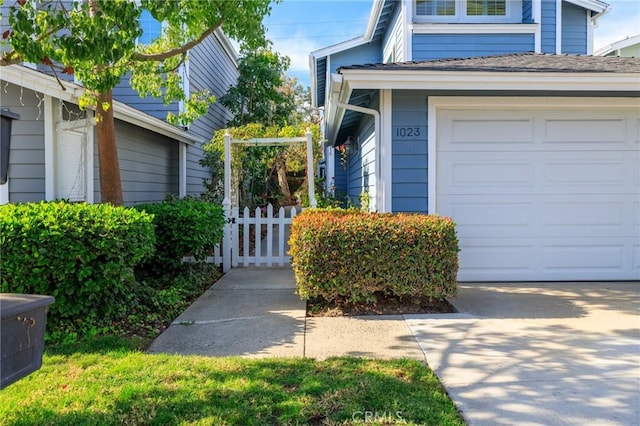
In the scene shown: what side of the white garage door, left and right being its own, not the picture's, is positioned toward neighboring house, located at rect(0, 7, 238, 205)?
right

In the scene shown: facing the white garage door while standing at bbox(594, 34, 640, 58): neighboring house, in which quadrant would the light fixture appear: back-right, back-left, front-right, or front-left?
front-right

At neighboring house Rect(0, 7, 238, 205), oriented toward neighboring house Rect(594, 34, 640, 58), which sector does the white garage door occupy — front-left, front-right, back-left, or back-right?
front-right

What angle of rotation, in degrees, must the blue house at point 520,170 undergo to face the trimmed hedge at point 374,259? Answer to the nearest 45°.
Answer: approximately 45° to its right

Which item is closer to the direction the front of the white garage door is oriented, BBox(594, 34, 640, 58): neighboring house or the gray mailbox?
the gray mailbox

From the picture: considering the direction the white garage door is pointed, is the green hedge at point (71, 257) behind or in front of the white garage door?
in front

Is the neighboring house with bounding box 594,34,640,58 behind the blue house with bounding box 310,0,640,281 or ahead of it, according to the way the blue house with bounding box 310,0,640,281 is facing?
behind

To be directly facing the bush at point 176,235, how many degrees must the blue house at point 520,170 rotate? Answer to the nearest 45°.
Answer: approximately 90° to its right

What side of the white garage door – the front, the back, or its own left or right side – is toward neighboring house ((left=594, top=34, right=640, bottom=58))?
back

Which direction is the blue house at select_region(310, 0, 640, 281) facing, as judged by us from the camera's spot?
facing the viewer

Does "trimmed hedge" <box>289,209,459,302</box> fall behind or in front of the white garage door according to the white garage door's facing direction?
in front

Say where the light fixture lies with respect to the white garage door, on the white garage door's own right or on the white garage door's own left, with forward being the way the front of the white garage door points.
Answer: on the white garage door's own right

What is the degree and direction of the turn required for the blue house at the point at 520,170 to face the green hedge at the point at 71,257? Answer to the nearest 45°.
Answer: approximately 45° to its right

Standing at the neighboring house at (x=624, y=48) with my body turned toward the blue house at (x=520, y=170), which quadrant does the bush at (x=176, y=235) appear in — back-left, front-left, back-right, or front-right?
front-right
